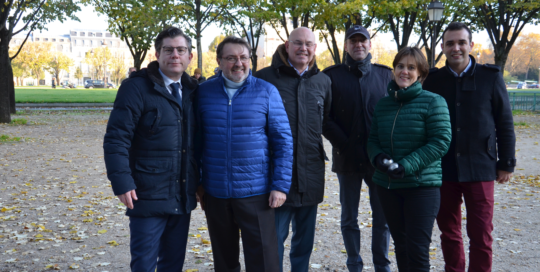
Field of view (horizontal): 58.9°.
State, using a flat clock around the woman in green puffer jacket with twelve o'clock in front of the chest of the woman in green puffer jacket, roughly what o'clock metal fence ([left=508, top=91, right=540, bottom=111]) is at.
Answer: The metal fence is roughly at 5 o'clock from the woman in green puffer jacket.

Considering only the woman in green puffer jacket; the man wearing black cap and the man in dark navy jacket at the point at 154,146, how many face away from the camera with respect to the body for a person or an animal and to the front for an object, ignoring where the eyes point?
0

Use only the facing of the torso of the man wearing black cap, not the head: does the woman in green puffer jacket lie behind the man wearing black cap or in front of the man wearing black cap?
in front

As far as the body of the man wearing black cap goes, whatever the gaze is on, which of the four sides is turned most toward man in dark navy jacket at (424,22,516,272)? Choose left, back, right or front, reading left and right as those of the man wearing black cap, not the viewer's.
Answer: left

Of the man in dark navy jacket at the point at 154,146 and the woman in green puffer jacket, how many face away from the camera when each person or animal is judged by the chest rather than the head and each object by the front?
0

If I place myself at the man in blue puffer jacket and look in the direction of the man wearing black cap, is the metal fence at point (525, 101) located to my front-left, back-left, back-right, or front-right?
front-left

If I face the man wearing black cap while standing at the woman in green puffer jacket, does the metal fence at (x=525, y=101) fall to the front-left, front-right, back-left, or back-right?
front-right

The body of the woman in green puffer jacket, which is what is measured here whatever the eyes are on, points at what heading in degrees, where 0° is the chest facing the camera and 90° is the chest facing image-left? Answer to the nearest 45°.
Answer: approximately 45°

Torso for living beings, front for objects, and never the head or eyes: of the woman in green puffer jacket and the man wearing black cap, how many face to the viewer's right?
0

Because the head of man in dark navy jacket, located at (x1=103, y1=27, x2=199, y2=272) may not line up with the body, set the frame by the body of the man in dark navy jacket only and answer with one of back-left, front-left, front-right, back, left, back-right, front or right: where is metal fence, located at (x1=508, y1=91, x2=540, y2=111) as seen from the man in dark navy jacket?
left

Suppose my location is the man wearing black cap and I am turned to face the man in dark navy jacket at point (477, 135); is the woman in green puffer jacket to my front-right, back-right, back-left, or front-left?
front-right

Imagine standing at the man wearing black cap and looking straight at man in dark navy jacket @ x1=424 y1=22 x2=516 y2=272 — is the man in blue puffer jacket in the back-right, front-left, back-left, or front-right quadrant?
back-right

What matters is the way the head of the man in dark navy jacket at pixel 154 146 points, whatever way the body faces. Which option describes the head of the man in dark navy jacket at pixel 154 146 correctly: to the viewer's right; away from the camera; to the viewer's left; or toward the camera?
toward the camera

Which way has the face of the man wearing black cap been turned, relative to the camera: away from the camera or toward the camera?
toward the camera

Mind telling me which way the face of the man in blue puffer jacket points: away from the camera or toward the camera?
toward the camera

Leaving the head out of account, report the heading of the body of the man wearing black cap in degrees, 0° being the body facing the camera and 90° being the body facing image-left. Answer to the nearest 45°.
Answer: approximately 0°
